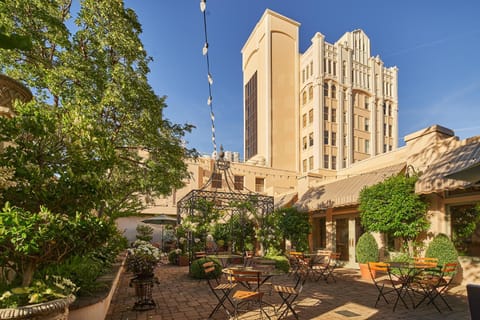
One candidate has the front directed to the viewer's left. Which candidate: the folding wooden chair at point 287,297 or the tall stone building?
the folding wooden chair

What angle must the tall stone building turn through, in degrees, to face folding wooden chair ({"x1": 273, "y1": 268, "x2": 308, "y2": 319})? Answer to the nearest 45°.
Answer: approximately 45° to its right

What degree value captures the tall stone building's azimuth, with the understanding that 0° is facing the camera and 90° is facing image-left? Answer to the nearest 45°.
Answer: approximately 315°

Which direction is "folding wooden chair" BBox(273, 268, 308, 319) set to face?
to the viewer's left

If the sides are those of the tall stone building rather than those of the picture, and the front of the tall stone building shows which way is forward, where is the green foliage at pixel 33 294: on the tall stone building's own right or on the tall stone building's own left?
on the tall stone building's own right

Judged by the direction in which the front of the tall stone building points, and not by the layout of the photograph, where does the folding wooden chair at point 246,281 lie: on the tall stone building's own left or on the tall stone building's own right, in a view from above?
on the tall stone building's own right

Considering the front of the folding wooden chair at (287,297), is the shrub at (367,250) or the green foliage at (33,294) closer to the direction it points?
the green foliage

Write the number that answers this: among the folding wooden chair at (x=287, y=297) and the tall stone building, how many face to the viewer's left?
1
